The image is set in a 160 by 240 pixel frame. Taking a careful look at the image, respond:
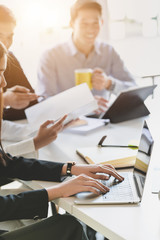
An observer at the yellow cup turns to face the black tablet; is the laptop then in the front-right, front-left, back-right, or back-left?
front-right

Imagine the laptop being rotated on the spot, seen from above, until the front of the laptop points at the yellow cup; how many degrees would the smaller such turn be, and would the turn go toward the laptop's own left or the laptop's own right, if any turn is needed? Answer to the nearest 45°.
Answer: approximately 90° to the laptop's own right

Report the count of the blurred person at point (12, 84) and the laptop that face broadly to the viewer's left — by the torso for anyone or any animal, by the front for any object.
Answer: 1

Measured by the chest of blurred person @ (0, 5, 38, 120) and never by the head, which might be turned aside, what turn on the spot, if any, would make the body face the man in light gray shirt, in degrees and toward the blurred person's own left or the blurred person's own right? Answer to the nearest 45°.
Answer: approximately 90° to the blurred person's own left

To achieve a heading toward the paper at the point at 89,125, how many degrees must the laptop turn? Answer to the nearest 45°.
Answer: approximately 90° to its right

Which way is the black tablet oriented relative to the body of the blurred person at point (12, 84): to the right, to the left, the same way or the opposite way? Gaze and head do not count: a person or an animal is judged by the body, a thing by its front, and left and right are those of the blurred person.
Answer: the opposite way

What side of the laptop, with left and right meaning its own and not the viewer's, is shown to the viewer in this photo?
left

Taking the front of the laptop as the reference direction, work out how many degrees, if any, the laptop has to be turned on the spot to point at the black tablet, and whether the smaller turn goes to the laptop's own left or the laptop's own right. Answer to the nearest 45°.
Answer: approximately 90° to the laptop's own right

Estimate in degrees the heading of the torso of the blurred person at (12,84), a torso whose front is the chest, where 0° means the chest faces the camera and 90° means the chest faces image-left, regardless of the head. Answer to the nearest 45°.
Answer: approximately 315°

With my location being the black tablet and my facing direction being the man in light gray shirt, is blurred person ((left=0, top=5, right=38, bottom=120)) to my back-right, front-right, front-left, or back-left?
front-left

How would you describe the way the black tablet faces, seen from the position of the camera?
facing away from the viewer and to the left of the viewer

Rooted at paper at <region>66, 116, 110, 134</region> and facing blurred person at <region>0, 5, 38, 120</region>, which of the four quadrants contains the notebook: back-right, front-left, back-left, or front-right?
back-left

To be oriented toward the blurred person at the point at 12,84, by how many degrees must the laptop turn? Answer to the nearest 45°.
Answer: approximately 45° to its right

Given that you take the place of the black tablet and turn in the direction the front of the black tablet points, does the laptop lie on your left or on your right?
on your left

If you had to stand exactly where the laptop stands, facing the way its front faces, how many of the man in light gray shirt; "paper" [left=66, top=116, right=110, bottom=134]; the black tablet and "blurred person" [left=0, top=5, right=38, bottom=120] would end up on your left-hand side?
0
